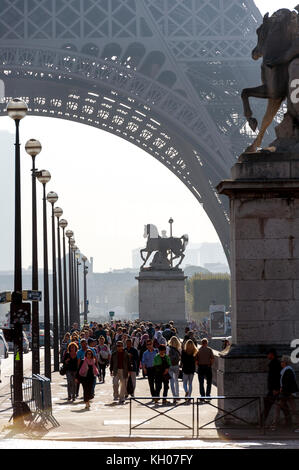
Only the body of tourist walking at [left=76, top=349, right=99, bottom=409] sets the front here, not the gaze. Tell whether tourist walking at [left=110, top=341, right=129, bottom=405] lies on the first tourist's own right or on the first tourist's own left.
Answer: on the first tourist's own left

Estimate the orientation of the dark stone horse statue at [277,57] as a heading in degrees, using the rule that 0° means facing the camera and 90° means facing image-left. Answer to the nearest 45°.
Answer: approximately 90°

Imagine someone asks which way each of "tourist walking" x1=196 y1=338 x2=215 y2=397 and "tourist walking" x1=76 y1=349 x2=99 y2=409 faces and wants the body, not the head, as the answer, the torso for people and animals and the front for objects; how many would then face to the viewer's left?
0
